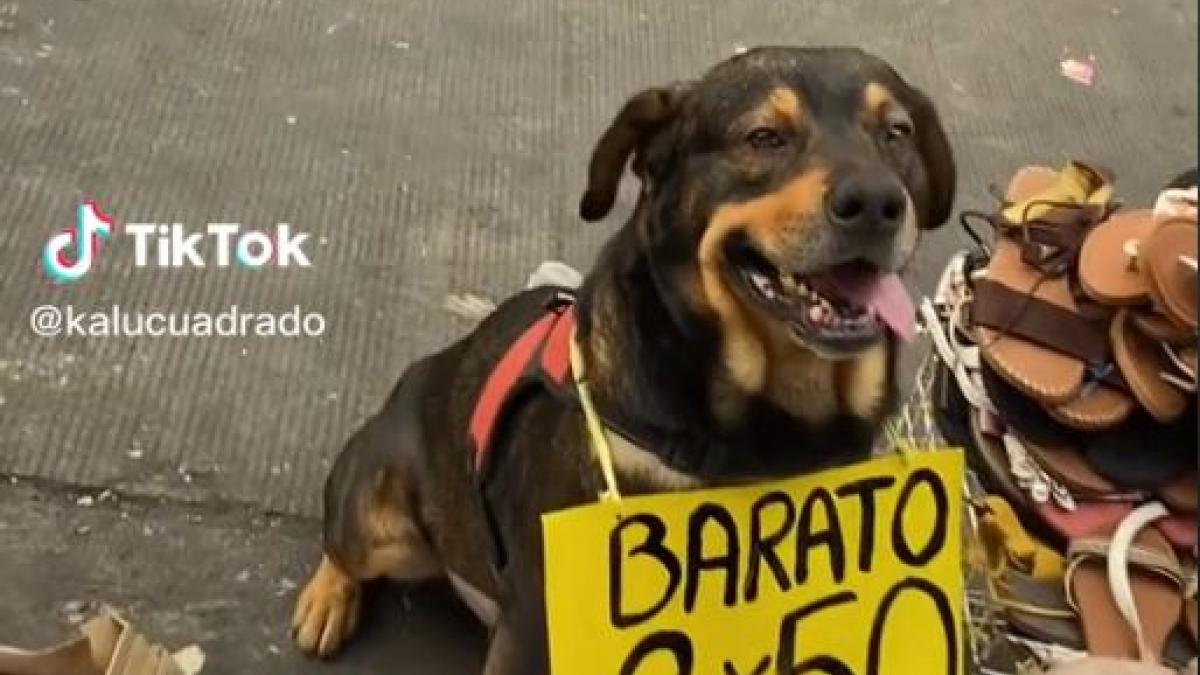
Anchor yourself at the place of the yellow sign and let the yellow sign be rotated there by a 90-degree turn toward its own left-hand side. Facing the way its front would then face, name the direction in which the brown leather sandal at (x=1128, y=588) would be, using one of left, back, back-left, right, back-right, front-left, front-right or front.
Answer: front-left

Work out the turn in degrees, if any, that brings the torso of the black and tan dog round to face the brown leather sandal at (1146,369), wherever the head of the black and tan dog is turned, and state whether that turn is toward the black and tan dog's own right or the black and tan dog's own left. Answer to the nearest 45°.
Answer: approximately 90° to the black and tan dog's own left

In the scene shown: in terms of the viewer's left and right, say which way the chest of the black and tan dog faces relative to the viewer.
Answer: facing the viewer and to the right of the viewer

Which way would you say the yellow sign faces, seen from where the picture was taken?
facing the viewer

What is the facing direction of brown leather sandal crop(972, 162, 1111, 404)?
toward the camera
